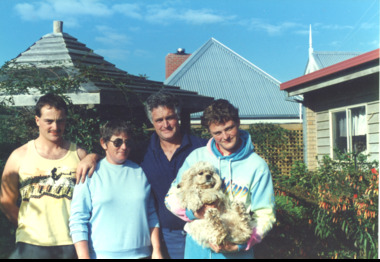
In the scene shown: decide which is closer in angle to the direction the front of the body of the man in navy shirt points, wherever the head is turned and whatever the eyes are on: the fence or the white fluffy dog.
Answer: the white fluffy dog

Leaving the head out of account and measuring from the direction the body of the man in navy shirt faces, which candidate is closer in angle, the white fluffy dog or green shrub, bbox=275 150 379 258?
the white fluffy dog

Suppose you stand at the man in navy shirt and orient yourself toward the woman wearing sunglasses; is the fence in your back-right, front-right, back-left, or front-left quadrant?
back-right

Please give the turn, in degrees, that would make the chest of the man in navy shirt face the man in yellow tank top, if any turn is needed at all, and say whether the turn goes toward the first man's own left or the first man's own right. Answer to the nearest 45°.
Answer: approximately 90° to the first man's own right

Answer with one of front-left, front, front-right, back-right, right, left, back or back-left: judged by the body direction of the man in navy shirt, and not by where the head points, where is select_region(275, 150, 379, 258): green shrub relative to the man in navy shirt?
back-left

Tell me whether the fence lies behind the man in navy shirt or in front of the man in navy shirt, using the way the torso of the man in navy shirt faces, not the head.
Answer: behind

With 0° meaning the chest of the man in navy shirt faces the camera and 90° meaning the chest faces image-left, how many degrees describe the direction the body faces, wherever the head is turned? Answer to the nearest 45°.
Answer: approximately 0°

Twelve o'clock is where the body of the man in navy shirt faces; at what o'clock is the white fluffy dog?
The white fluffy dog is roughly at 11 o'clock from the man in navy shirt.
